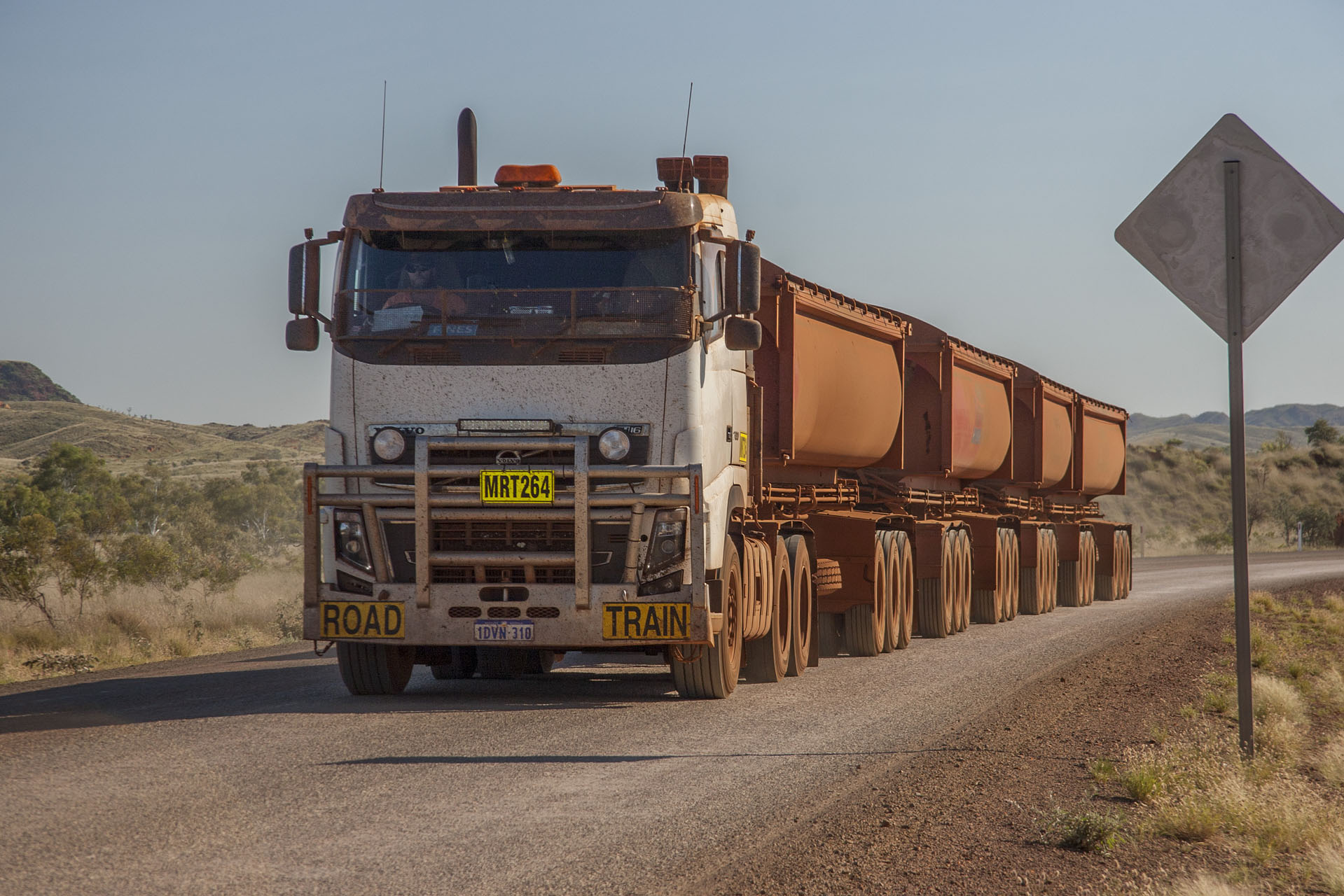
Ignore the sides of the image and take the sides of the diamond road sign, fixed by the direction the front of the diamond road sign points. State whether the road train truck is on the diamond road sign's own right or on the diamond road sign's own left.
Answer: on the diamond road sign's own left

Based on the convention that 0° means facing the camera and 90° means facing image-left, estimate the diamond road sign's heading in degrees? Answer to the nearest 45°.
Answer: approximately 180°

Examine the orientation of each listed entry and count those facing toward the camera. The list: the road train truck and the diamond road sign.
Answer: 1

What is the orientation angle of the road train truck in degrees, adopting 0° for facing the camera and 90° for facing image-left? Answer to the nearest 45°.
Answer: approximately 0°

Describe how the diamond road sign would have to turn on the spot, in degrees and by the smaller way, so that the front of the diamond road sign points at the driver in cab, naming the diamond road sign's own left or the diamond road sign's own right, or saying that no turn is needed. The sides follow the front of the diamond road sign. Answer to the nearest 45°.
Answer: approximately 90° to the diamond road sign's own left

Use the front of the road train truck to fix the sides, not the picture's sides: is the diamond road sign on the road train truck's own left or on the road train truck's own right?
on the road train truck's own left

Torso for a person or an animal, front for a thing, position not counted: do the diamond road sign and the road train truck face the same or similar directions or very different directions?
very different directions
